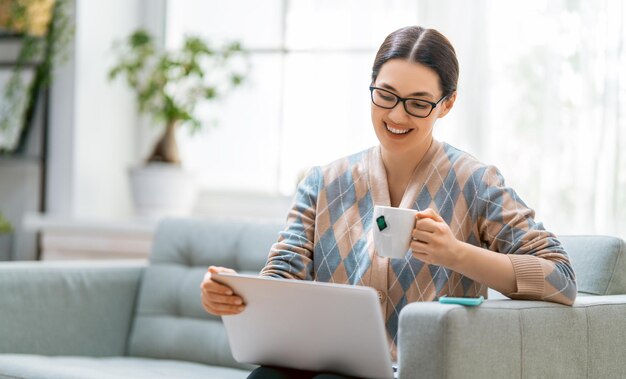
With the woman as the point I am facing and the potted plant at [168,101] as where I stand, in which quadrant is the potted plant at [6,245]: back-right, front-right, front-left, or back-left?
back-right

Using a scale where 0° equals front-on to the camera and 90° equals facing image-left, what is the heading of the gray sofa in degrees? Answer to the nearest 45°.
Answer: approximately 45°

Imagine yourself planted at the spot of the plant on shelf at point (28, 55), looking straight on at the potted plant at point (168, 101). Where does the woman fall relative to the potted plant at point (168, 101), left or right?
right

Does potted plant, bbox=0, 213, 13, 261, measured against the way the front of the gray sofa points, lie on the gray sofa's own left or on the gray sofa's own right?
on the gray sofa's own right

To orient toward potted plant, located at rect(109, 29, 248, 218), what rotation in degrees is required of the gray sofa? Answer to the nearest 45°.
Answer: approximately 135° to its right

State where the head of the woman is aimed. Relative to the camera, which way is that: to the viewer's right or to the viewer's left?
to the viewer's left

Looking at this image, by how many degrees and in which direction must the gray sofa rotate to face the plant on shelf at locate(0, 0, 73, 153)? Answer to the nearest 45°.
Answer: approximately 90° to its right
